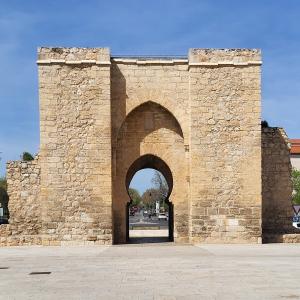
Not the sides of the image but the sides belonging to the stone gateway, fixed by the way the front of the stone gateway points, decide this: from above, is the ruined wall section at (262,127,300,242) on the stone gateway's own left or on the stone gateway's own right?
on the stone gateway's own left

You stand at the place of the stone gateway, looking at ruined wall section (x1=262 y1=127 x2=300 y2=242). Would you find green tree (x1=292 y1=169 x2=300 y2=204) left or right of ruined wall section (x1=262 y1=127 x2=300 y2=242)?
left

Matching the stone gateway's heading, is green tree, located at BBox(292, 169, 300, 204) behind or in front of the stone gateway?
behind

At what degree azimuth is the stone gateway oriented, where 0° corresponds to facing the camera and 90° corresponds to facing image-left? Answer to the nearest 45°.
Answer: approximately 0°
